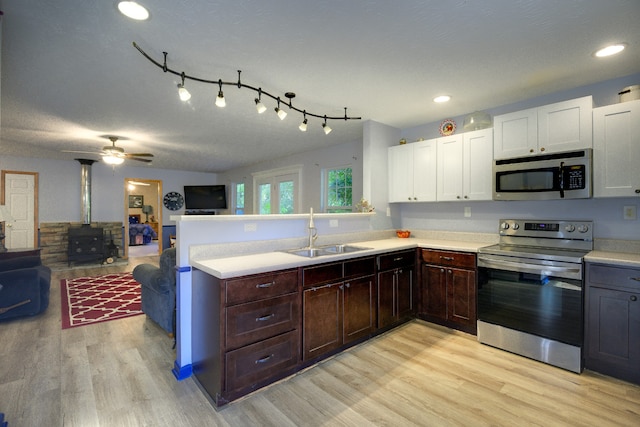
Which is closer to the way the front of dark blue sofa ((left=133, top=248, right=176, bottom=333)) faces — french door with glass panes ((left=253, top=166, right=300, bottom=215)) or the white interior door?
the white interior door

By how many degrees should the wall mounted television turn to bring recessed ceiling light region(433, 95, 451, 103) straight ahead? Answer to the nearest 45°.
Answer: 0° — it already faces it

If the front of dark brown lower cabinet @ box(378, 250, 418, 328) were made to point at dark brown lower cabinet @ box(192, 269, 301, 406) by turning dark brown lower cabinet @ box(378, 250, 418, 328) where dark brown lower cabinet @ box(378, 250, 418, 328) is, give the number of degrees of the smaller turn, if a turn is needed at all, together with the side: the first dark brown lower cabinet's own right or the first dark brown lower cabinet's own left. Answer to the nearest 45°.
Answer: approximately 90° to the first dark brown lower cabinet's own right

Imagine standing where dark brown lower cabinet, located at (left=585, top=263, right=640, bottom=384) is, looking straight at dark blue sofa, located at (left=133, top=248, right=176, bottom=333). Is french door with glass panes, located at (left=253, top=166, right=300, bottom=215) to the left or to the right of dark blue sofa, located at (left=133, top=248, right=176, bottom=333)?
right

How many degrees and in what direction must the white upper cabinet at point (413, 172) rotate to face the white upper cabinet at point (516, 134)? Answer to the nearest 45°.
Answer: approximately 90° to its left

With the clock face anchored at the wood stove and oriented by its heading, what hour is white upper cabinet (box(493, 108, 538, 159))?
The white upper cabinet is roughly at 11 o'clock from the wood stove.

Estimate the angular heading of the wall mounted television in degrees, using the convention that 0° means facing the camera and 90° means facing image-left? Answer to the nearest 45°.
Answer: approximately 0°

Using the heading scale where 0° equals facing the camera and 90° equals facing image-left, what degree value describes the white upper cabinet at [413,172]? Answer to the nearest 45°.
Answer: approximately 45°
